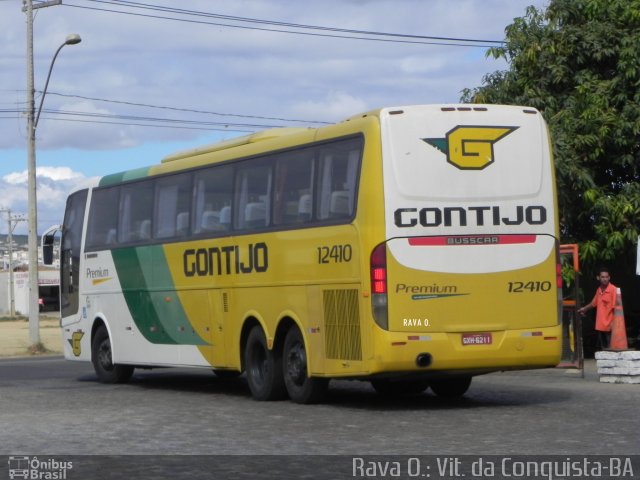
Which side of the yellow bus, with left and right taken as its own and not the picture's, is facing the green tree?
right

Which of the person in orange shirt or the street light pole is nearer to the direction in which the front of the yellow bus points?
the street light pole

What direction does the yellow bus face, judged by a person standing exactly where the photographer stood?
facing away from the viewer and to the left of the viewer

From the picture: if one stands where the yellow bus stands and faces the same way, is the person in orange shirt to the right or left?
on its right

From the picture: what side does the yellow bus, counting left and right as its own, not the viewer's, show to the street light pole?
front
